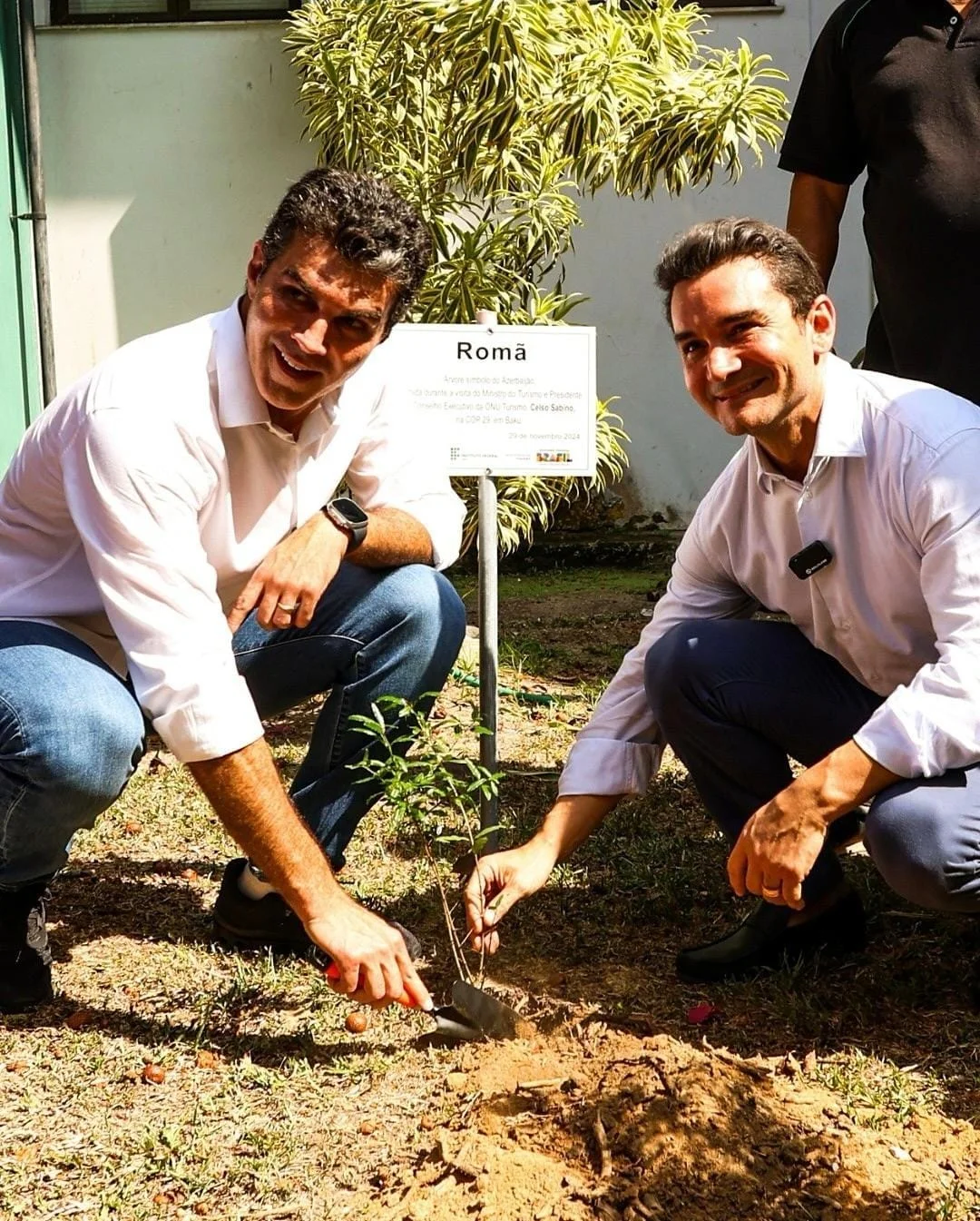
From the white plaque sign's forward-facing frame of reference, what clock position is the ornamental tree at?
The ornamental tree is roughly at 6 o'clock from the white plaque sign.

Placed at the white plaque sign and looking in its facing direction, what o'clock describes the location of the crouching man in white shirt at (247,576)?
The crouching man in white shirt is roughly at 1 o'clock from the white plaque sign.

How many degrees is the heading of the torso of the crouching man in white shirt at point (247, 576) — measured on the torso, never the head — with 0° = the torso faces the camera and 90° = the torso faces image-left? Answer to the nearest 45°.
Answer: approximately 315°

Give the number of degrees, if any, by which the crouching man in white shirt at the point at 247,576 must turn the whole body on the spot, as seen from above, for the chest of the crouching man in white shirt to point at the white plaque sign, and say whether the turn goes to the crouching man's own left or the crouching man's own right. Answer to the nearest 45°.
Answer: approximately 90° to the crouching man's own left

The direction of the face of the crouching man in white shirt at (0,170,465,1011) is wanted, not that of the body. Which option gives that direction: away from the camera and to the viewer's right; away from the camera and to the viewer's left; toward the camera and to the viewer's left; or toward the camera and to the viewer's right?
toward the camera and to the viewer's right

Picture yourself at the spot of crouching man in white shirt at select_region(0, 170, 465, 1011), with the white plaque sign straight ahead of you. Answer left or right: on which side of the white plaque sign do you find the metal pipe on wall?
left

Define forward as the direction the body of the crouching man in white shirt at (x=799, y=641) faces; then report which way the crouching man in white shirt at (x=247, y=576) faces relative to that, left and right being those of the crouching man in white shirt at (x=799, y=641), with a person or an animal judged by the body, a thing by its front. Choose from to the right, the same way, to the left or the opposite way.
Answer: to the left

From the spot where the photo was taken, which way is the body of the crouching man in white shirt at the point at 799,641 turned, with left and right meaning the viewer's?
facing the viewer and to the left of the viewer

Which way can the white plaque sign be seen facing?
toward the camera

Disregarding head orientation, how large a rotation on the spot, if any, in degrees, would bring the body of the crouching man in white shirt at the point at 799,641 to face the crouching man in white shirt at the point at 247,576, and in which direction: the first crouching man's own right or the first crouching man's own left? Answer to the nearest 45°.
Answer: approximately 45° to the first crouching man's own right

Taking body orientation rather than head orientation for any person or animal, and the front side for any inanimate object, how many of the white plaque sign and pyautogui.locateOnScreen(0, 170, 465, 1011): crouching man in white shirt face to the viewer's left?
0

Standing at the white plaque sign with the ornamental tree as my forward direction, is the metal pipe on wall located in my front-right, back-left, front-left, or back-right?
front-left

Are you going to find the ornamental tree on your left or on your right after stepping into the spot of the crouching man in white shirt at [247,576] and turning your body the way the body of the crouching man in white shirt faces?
on your left

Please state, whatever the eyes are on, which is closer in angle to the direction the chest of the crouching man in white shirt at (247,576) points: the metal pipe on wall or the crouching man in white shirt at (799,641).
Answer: the crouching man in white shirt

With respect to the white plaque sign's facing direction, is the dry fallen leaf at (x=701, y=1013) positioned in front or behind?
in front

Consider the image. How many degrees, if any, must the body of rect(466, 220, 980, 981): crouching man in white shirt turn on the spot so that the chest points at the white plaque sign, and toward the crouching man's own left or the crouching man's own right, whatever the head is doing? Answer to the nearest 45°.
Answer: approximately 90° to the crouching man's own right
